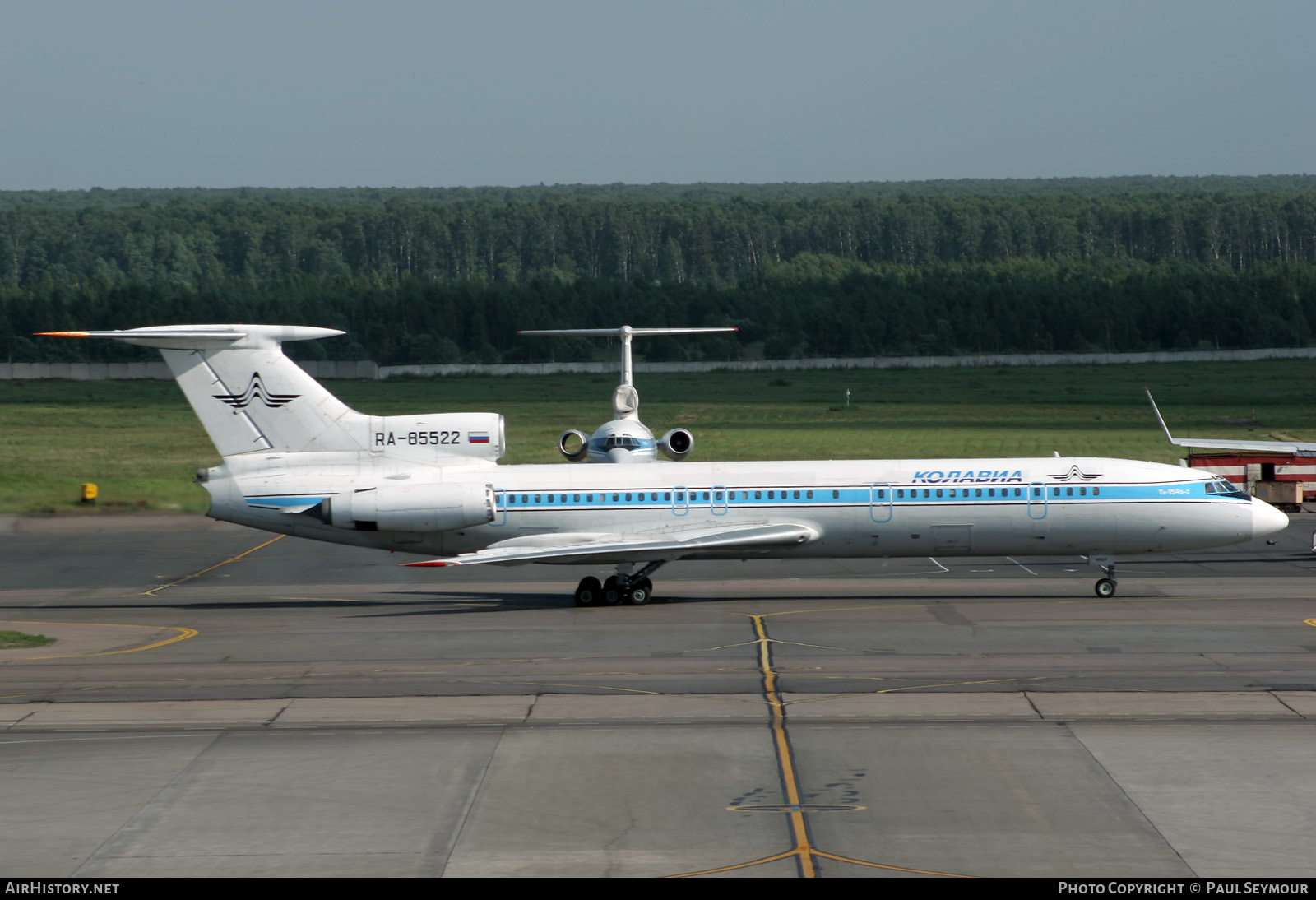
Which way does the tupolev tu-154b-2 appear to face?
to the viewer's right
